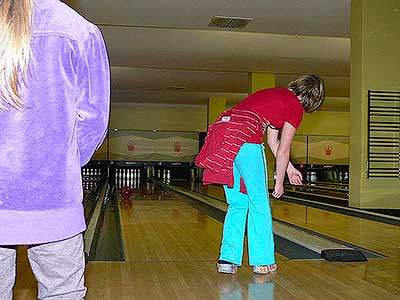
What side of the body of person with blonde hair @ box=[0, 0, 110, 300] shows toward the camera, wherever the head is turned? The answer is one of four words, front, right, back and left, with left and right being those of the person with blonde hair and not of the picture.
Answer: back

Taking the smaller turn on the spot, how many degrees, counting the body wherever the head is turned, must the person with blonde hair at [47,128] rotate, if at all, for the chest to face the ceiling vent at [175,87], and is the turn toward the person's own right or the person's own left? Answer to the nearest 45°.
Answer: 0° — they already face it
